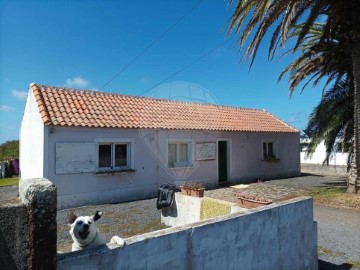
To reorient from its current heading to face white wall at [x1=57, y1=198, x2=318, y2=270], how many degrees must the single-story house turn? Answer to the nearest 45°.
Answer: approximately 45° to its right

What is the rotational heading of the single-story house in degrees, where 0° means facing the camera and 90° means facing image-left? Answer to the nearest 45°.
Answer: approximately 315°

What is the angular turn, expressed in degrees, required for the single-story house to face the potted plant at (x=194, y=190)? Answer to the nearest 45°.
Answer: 0° — it already faces it
